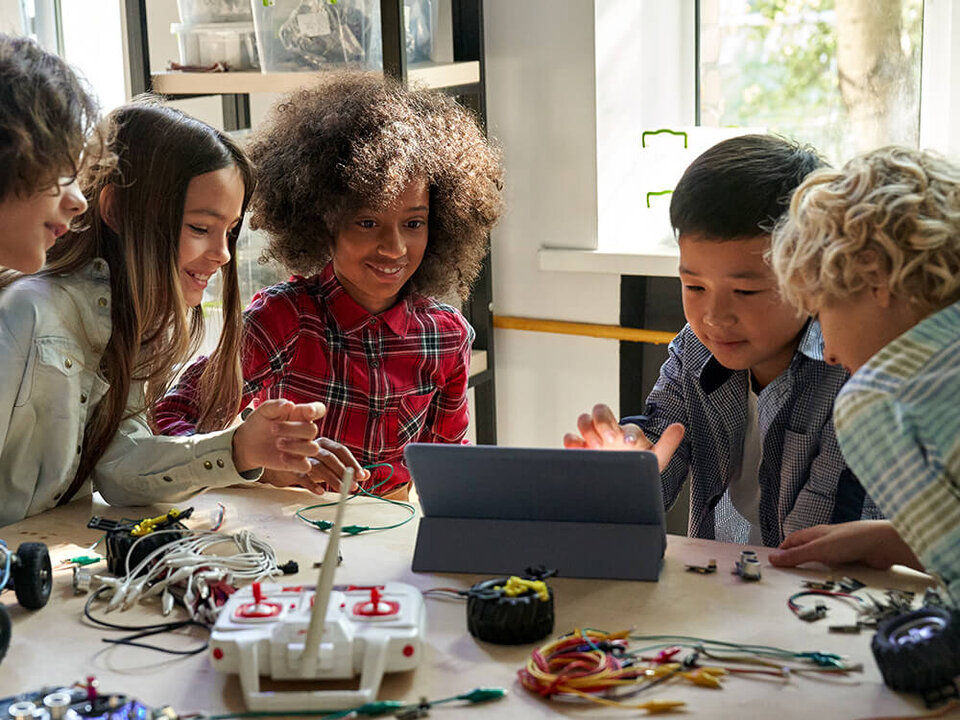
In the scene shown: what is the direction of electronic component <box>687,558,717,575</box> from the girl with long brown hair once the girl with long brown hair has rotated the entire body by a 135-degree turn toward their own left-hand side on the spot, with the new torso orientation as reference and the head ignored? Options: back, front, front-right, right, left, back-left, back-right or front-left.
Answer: back-right

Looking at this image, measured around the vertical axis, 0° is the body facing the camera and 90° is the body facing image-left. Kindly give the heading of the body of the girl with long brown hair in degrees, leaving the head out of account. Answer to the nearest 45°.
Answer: approximately 315°

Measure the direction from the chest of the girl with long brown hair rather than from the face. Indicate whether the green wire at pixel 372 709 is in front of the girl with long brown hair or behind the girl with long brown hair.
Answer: in front

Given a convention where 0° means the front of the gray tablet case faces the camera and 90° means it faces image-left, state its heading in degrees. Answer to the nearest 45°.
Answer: approximately 180°

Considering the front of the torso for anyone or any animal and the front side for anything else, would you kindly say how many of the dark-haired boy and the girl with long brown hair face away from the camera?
0

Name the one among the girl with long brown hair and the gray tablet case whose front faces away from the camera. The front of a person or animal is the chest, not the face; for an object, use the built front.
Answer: the gray tablet case

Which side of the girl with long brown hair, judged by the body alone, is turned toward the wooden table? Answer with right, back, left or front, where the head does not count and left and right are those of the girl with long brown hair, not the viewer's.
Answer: front

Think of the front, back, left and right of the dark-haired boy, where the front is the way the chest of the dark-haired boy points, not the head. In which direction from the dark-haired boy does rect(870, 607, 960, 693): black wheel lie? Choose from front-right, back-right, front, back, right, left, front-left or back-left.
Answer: front-left

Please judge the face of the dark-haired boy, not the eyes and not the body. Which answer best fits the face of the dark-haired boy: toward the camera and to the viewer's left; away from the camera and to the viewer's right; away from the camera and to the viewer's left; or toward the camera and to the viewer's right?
toward the camera and to the viewer's left

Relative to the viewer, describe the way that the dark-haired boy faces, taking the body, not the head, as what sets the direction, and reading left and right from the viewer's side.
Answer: facing the viewer and to the left of the viewer

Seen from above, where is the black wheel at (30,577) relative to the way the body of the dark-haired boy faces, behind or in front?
in front

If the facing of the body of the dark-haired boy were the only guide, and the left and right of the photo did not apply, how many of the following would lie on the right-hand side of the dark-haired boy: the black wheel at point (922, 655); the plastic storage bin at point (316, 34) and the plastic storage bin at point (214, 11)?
2

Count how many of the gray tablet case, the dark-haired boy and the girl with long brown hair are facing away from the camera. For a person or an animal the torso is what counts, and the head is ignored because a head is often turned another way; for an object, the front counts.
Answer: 1

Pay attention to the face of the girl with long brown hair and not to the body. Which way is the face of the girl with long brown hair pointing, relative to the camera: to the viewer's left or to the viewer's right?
to the viewer's right
